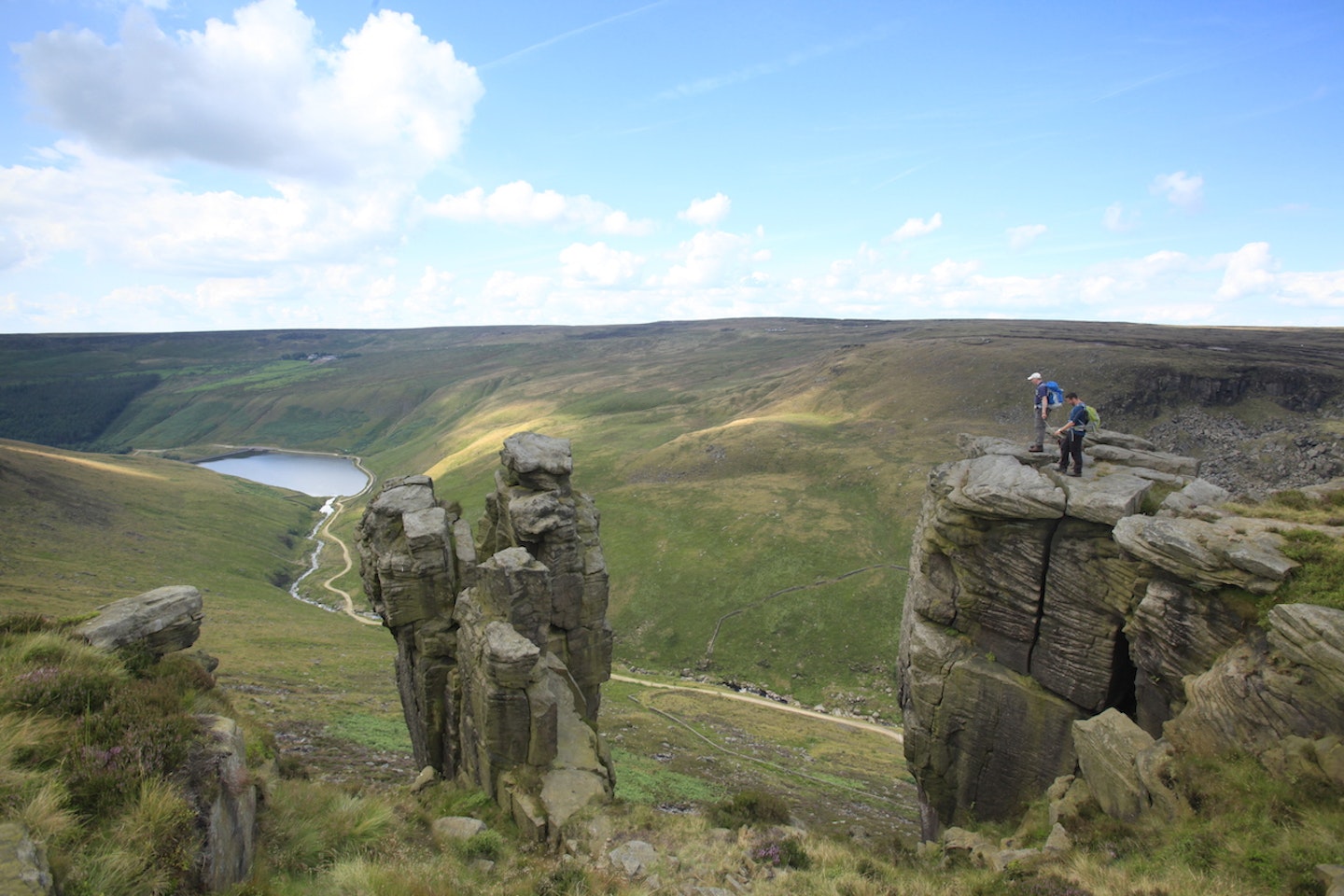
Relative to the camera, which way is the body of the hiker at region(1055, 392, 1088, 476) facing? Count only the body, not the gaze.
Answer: to the viewer's left

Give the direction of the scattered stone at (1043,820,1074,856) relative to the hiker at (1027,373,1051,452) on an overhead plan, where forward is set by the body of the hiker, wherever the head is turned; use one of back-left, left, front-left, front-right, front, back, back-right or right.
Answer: left

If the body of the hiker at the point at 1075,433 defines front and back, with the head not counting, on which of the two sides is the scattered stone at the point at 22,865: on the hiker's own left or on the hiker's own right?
on the hiker's own left

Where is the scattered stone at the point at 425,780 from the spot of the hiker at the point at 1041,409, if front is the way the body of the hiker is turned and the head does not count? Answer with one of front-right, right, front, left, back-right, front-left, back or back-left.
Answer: front-left

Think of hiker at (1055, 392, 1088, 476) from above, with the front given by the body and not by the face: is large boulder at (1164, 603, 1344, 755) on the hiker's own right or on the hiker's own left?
on the hiker's own left

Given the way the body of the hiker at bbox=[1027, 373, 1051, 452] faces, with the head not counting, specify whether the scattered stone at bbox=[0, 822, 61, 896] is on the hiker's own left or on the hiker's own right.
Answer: on the hiker's own left

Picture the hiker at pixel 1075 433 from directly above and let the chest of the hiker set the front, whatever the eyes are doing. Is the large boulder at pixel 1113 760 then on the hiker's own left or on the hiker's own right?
on the hiker's own left

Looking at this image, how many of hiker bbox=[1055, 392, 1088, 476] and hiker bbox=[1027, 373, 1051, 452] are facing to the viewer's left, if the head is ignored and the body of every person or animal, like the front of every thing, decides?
2

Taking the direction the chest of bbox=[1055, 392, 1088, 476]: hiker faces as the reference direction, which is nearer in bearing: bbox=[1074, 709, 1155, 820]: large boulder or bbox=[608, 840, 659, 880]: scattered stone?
the scattered stone

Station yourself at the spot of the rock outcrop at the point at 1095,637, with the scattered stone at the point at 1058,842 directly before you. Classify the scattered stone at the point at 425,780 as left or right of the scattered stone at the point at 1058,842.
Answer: right

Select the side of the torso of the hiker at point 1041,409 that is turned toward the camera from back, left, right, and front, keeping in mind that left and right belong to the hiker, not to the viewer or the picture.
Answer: left
